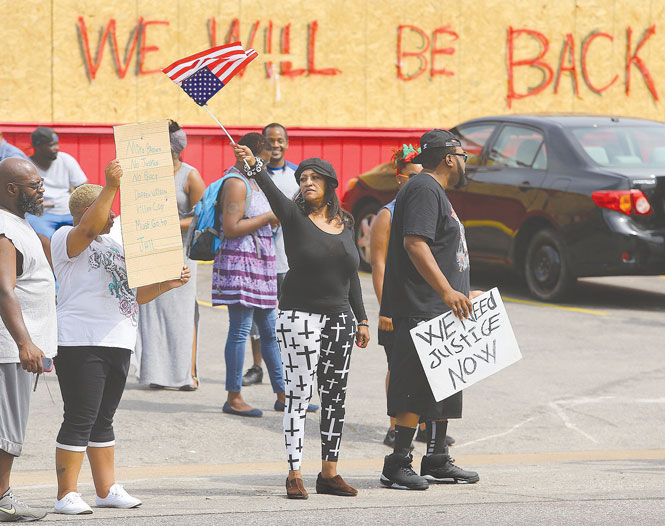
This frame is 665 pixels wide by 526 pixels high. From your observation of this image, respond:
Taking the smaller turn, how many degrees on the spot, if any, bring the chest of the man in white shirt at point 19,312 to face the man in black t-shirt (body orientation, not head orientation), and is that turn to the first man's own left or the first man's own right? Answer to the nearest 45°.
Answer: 0° — they already face them

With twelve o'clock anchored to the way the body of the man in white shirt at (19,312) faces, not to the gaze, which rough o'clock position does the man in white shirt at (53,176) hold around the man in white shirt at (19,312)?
the man in white shirt at (53,176) is roughly at 9 o'clock from the man in white shirt at (19,312).

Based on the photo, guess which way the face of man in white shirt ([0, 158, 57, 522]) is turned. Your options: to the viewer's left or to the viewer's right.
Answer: to the viewer's right

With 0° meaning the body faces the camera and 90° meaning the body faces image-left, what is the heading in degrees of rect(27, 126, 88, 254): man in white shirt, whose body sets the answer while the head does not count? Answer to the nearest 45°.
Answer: approximately 45°

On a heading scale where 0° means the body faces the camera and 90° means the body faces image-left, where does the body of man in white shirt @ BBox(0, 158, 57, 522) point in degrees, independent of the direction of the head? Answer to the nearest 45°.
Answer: approximately 270°
